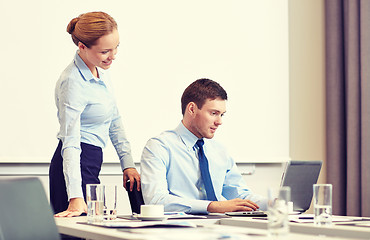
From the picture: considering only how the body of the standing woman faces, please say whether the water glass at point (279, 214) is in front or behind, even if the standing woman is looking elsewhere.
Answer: in front

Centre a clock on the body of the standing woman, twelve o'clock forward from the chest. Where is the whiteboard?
The whiteboard is roughly at 8 o'clock from the standing woman.

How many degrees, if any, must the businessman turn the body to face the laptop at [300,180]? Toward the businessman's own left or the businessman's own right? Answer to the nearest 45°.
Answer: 0° — they already face it

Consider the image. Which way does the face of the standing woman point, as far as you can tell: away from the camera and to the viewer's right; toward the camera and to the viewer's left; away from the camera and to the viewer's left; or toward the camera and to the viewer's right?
toward the camera and to the viewer's right

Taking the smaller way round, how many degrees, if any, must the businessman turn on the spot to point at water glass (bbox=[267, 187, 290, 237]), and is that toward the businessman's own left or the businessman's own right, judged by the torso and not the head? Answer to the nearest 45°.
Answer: approximately 45° to the businessman's own right

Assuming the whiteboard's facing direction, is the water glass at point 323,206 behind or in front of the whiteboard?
in front

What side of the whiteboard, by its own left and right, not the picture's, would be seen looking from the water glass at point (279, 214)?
front

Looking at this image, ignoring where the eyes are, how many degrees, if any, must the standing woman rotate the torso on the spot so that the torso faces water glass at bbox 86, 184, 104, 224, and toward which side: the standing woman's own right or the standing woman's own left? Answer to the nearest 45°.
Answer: approximately 45° to the standing woman's own right

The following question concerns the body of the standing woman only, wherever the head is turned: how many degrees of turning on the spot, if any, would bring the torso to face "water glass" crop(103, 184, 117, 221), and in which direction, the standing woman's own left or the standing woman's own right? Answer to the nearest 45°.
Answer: approximately 45° to the standing woman's own right
